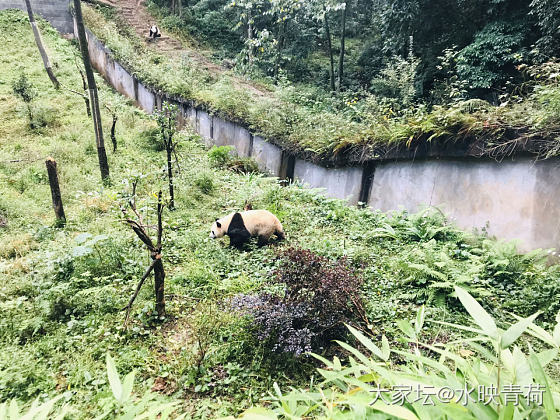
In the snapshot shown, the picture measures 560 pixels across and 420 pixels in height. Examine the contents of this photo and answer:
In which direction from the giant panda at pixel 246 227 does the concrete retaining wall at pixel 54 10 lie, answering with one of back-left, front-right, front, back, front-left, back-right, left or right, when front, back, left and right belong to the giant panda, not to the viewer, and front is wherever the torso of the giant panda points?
front-right

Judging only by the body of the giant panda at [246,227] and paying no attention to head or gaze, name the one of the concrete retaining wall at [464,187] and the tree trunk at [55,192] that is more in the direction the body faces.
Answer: the tree trunk

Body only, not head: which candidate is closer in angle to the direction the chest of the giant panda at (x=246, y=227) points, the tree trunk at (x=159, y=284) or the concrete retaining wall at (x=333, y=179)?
the tree trunk

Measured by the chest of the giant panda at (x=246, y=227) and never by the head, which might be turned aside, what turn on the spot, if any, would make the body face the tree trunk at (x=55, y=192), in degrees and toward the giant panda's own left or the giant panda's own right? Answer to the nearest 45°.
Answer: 0° — it already faces it

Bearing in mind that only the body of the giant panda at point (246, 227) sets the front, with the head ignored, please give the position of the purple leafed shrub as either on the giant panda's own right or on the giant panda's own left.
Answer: on the giant panda's own left

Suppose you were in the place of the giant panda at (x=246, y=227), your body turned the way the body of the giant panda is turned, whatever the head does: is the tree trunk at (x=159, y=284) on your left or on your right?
on your left

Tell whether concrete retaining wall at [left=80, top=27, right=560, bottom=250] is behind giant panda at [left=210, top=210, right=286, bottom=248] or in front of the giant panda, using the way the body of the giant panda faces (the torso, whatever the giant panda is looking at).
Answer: behind

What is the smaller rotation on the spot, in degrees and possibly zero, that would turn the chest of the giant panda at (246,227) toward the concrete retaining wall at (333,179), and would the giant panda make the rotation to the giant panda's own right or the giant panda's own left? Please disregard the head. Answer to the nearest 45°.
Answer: approximately 135° to the giant panda's own right

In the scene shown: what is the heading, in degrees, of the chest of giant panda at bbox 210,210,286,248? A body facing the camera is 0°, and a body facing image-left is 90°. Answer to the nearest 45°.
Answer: approximately 90°

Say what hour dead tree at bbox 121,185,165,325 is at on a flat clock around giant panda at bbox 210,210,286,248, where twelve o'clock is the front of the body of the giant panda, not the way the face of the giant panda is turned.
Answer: The dead tree is roughly at 10 o'clock from the giant panda.

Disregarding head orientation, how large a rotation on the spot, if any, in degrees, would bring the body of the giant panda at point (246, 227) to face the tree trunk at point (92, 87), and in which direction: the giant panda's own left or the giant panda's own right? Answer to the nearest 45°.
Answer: approximately 45° to the giant panda's own right
